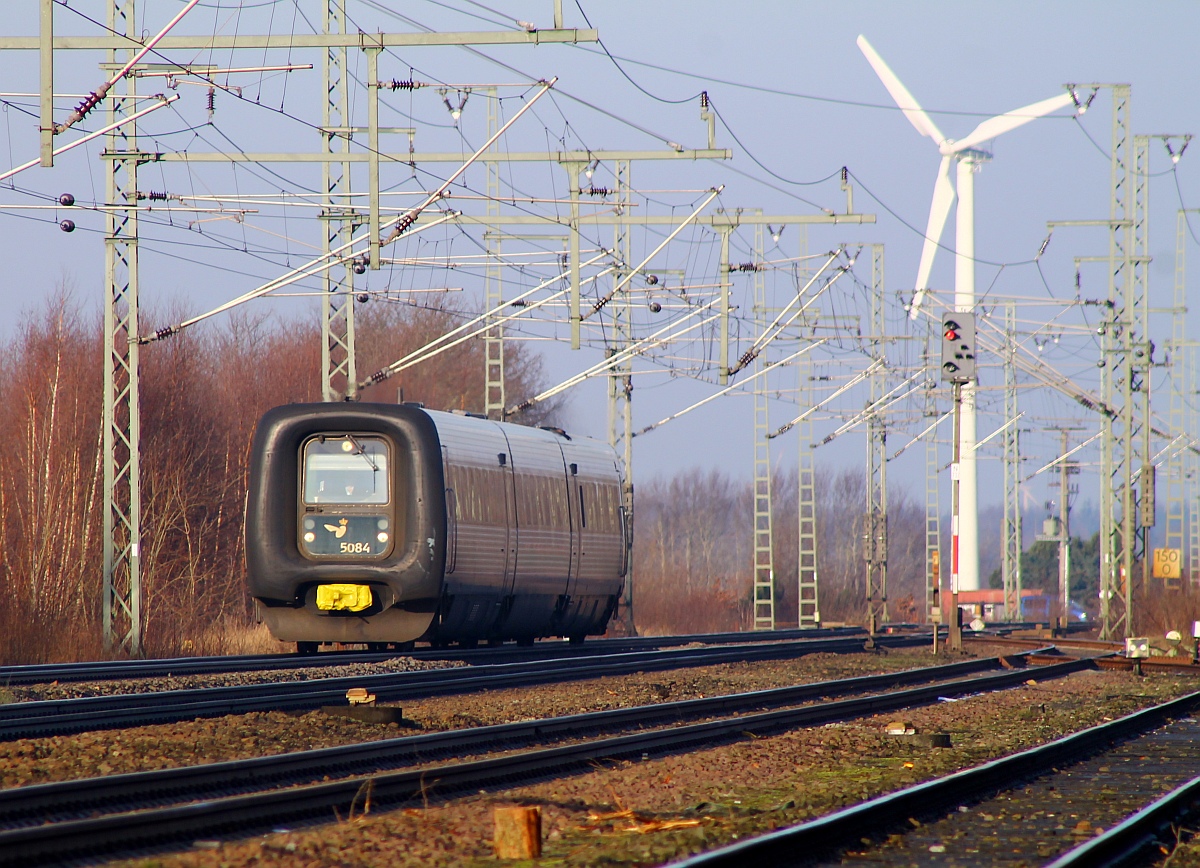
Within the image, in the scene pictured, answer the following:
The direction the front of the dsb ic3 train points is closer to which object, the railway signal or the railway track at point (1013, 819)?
the railway track

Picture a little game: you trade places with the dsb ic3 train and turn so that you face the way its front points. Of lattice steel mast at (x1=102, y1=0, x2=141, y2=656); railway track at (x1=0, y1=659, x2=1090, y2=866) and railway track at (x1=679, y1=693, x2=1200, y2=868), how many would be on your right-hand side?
1

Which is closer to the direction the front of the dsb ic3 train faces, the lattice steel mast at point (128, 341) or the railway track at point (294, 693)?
the railway track

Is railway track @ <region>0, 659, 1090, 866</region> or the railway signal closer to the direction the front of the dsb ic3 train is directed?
the railway track

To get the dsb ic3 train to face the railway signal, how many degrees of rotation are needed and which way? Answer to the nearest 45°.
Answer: approximately 180°

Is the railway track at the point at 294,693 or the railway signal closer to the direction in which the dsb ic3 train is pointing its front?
the railway track

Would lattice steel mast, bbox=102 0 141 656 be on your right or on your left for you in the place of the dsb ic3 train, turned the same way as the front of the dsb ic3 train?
on your right

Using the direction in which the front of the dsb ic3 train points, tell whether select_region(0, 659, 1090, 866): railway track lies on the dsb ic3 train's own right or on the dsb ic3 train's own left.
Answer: on the dsb ic3 train's own left

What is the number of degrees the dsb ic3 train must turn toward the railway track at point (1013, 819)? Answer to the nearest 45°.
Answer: approximately 45° to its left

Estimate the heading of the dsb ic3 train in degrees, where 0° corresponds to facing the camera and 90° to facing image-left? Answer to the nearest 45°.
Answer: approximately 45°
